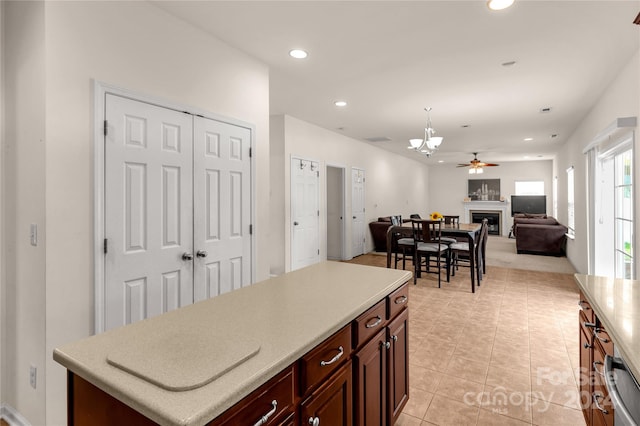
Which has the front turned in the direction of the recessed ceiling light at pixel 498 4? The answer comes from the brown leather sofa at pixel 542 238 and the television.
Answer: the television

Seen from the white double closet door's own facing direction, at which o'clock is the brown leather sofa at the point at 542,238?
The brown leather sofa is roughly at 10 o'clock from the white double closet door.

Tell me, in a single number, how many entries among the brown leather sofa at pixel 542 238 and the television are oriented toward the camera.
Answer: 1

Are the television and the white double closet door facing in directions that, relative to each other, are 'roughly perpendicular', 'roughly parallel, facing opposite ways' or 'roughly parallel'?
roughly perpendicular

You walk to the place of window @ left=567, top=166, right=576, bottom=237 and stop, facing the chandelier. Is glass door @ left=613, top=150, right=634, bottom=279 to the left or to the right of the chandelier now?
left

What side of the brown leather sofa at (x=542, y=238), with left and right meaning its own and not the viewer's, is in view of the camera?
back

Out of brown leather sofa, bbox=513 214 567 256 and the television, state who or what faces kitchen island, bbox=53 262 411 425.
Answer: the television

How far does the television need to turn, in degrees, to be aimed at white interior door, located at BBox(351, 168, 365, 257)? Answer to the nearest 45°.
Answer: approximately 45° to its right

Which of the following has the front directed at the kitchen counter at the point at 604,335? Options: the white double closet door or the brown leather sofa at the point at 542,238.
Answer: the white double closet door

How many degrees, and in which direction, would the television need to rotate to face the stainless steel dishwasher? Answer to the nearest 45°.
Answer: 0° — it already faces it

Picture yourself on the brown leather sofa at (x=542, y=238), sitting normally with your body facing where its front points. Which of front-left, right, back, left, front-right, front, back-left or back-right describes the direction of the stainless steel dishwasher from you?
back

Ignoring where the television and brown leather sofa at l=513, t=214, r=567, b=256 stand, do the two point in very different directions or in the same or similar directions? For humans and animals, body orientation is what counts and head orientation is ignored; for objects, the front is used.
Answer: very different directions

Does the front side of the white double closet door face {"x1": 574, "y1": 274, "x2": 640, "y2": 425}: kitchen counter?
yes

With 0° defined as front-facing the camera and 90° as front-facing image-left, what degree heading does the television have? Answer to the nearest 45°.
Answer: approximately 0°
